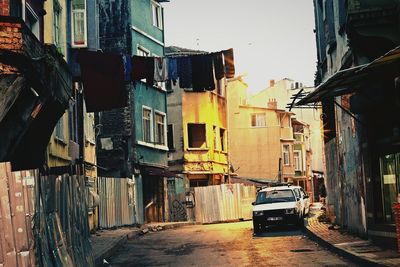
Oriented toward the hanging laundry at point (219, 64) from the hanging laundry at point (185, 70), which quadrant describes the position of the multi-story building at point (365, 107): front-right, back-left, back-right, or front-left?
front-right

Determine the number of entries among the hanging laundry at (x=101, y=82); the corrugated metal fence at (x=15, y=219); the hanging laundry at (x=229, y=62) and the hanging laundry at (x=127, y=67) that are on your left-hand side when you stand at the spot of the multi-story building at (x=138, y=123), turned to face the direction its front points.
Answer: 0

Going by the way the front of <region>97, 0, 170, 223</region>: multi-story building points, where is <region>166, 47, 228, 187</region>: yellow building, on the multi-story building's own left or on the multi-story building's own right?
on the multi-story building's own left

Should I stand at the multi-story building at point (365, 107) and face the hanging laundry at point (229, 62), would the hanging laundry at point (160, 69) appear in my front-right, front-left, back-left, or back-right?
front-left

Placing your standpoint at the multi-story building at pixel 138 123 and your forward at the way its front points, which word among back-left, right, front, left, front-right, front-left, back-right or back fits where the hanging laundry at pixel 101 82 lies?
front-right

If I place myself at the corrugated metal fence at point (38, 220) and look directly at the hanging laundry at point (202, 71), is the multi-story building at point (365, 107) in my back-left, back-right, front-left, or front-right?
front-right

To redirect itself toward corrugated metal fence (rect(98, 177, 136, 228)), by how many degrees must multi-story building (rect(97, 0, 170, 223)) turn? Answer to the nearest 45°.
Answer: approximately 45° to its right

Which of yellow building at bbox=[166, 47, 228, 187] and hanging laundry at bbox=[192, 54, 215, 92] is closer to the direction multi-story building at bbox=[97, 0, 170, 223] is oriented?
the hanging laundry

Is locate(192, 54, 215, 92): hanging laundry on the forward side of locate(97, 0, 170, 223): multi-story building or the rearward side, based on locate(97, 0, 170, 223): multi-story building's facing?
on the forward side

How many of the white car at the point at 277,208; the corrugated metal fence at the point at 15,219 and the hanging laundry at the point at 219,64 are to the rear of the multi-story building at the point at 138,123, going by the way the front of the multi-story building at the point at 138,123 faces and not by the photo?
0

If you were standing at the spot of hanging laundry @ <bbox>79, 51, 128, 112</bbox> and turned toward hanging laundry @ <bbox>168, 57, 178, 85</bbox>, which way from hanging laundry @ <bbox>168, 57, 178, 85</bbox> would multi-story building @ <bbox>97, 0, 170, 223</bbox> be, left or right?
left

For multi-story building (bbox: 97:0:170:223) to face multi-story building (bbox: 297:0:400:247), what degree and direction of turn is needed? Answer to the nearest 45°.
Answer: approximately 45° to its right

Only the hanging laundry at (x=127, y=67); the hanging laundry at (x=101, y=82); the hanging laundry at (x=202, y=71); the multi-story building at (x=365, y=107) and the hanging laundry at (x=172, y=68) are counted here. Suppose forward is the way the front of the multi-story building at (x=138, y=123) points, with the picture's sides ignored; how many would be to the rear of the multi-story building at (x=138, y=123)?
0

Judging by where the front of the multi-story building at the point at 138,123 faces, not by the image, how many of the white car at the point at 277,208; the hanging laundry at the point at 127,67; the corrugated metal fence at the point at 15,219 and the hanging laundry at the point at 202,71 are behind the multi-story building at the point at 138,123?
0

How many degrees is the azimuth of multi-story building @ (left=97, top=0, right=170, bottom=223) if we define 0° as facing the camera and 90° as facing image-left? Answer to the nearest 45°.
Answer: approximately 315°

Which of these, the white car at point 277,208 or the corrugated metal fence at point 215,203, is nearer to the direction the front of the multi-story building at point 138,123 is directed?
the white car

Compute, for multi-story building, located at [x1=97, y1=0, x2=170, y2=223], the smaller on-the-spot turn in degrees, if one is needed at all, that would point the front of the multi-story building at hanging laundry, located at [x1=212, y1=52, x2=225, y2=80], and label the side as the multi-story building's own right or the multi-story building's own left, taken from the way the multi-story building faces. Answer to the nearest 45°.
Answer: approximately 45° to the multi-story building's own right
